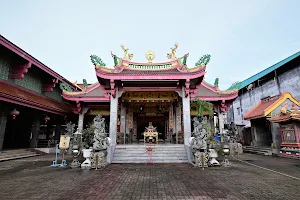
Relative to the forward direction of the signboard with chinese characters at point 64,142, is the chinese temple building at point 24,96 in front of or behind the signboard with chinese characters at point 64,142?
behind

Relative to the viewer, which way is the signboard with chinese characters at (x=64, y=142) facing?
toward the camera

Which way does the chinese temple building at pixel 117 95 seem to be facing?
toward the camera

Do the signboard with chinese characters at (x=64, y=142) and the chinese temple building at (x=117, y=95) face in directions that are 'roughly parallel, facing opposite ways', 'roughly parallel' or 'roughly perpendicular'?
roughly parallel

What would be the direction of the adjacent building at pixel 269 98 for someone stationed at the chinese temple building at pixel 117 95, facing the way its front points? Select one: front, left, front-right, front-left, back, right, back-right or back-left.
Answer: left

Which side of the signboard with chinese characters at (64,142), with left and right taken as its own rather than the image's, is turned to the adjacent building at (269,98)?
left

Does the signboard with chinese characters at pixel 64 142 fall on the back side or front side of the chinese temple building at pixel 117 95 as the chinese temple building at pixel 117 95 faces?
on the front side

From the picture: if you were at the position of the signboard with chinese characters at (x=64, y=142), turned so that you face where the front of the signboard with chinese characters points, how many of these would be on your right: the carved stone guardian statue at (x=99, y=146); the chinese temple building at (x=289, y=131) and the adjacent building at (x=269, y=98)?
0

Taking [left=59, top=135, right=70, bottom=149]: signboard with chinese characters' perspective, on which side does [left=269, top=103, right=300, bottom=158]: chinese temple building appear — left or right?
on its left

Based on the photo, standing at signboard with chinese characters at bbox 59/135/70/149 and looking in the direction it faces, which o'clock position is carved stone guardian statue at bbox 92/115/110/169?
The carved stone guardian statue is roughly at 10 o'clock from the signboard with chinese characters.

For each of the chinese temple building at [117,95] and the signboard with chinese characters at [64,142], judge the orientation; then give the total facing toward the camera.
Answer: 2

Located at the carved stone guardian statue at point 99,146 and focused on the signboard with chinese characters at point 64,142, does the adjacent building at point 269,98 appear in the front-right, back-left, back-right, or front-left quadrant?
back-right

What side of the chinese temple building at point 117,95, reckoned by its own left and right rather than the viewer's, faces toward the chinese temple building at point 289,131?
left

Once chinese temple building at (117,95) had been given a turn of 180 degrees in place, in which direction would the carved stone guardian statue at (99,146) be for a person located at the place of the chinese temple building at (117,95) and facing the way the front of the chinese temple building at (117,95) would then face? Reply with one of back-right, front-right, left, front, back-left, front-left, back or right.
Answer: back
